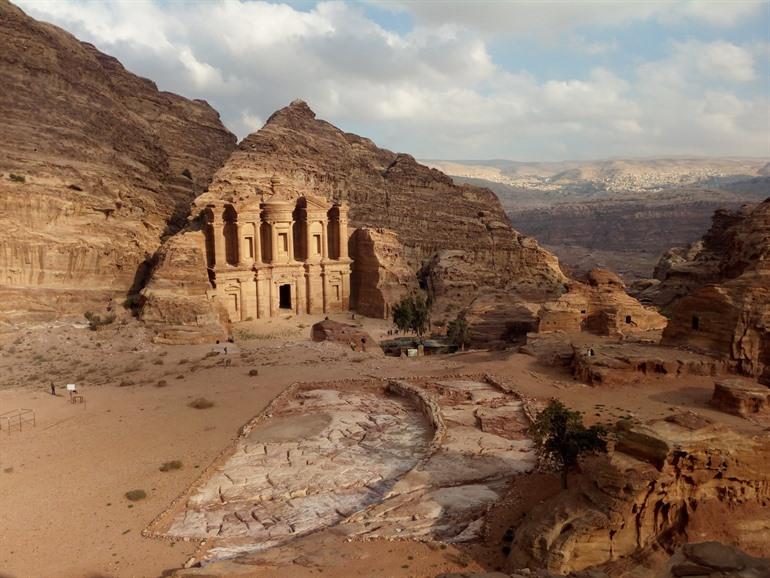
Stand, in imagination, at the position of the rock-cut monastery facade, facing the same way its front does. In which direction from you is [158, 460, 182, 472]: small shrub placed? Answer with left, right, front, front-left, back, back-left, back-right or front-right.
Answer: front

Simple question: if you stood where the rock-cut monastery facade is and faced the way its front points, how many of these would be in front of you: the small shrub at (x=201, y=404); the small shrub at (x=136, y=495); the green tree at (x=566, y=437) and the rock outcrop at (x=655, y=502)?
4

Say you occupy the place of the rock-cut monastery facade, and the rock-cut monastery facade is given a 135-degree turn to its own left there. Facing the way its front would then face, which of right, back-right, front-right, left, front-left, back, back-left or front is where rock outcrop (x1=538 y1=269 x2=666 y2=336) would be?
right

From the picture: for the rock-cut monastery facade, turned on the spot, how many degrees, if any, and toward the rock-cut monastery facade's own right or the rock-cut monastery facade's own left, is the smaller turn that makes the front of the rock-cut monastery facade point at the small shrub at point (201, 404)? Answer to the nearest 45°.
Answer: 0° — it already faces it

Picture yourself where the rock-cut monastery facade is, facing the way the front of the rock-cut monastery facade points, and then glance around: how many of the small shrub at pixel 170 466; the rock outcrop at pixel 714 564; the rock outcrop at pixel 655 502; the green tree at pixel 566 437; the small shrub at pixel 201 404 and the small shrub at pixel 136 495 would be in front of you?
6

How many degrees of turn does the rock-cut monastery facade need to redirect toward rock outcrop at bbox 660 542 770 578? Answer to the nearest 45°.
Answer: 0° — it already faces it

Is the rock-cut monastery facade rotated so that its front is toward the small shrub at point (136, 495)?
yes

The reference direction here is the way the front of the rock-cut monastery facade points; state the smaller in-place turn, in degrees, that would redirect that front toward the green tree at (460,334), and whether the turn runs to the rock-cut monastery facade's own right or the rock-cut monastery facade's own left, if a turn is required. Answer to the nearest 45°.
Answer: approximately 45° to the rock-cut monastery facade's own left

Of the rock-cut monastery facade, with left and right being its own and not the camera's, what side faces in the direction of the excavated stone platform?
front

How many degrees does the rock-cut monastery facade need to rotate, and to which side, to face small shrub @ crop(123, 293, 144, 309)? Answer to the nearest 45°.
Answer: approximately 45° to its right

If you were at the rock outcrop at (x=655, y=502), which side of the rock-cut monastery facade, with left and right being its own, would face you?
front

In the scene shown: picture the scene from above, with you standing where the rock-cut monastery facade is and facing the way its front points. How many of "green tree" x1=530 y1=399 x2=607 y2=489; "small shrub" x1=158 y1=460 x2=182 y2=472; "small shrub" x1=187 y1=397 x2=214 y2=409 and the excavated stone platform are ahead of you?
4

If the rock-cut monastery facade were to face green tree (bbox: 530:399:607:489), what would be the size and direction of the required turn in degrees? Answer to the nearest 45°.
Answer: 0° — it already faces it

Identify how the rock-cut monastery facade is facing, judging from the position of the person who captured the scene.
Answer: facing the viewer
